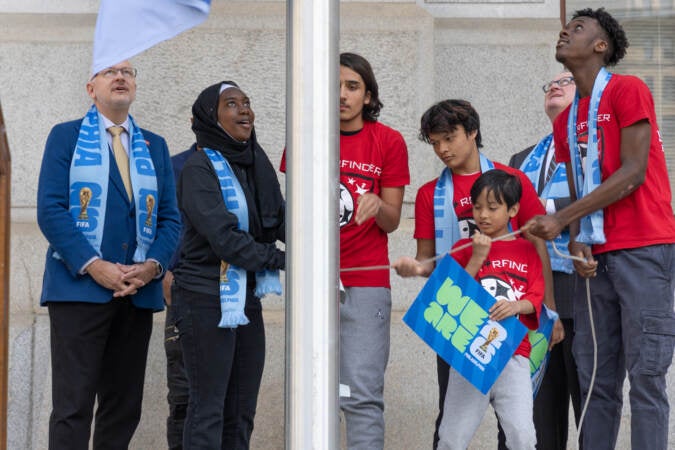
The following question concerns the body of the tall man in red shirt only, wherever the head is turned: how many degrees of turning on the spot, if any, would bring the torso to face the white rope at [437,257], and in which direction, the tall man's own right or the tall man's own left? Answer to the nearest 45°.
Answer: approximately 45° to the tall man's own right

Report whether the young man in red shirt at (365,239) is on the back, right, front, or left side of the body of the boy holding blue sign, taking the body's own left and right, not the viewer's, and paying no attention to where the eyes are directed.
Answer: right

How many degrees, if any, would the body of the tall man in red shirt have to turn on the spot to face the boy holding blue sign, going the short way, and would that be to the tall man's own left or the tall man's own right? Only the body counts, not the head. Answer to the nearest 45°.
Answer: approximately 45° to the tall man's own right

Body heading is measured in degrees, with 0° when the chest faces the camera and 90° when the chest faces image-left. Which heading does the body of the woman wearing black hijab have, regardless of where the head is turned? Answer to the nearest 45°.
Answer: approximately 315°

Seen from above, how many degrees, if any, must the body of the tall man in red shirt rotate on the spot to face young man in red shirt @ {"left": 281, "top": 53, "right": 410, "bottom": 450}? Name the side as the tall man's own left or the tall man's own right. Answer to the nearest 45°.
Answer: approximately 45° to the tall man's own right

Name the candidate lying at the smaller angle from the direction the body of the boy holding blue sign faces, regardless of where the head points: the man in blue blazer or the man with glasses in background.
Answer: the man in blue blazer

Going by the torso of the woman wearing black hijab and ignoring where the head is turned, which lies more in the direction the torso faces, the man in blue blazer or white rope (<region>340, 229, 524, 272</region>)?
the white rope

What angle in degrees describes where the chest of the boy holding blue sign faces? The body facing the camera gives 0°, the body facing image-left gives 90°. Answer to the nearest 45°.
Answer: approximately 0°

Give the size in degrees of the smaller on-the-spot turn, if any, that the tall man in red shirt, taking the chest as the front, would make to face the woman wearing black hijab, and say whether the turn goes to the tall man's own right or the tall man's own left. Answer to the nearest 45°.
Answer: approximately 45° to the tall man's own right

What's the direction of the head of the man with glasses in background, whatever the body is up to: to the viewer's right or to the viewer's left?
to the viewer's left

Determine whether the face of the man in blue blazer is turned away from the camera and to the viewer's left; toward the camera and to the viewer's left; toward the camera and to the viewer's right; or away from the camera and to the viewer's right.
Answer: toward the camera and to the viewer's right

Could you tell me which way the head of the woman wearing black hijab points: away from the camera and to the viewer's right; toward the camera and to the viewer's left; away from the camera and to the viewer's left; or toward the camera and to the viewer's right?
toward the camera and to the viewer's right
